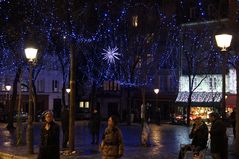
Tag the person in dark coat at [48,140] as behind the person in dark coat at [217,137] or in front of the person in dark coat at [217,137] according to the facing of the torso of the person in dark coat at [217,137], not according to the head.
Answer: in front

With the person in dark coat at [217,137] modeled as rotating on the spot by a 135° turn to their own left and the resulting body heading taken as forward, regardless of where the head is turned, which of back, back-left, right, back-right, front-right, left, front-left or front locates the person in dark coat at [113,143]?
right
